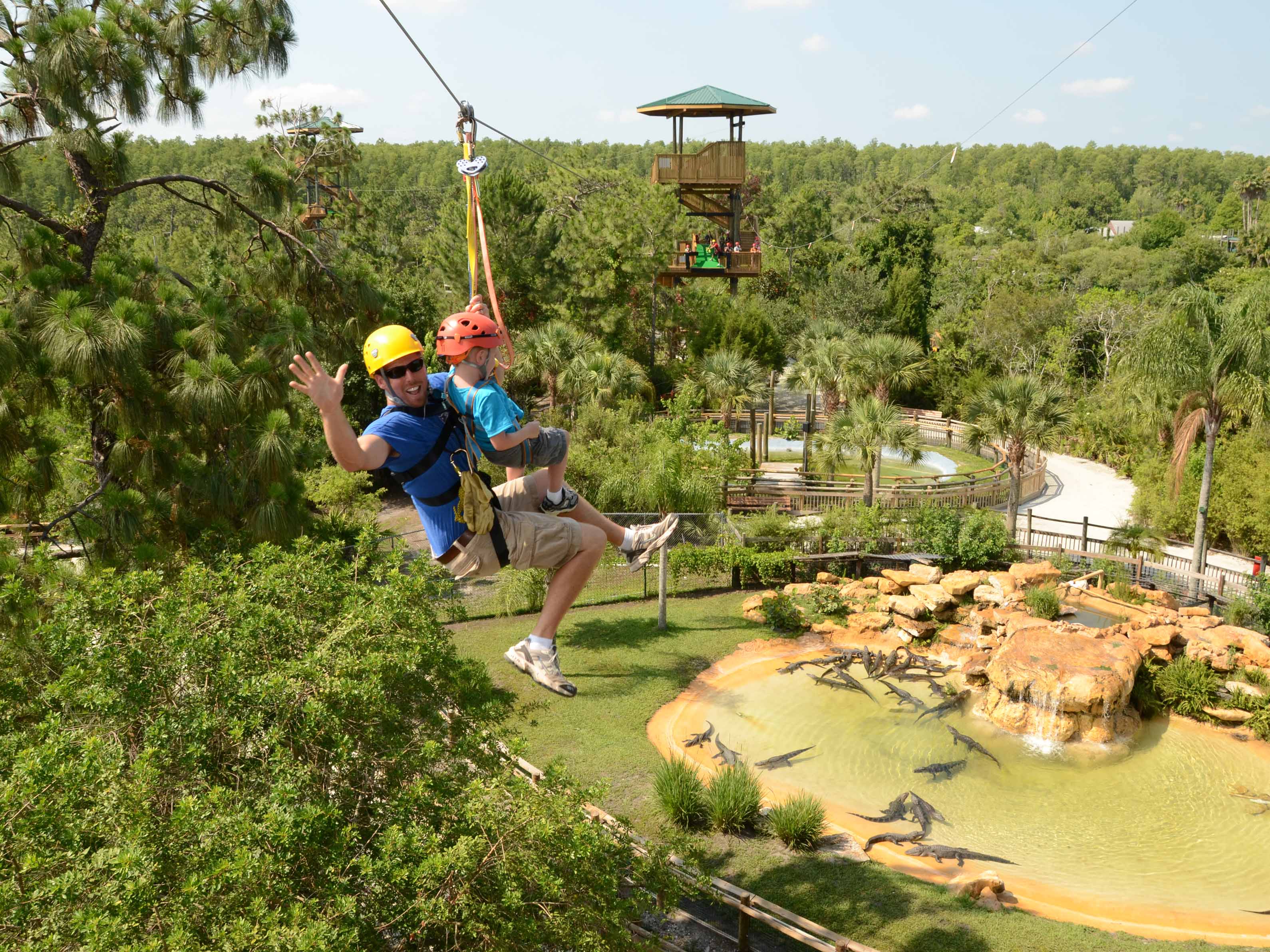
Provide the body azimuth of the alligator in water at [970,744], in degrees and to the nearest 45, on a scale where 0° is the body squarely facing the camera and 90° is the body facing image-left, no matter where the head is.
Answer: approximately 135°

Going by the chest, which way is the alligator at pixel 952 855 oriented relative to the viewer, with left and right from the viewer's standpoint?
facing to the left of the viewer

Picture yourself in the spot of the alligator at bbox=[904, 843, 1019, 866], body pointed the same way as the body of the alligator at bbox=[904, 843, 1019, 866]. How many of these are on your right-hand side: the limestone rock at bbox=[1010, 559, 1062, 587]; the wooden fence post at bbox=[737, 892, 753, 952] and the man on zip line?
1

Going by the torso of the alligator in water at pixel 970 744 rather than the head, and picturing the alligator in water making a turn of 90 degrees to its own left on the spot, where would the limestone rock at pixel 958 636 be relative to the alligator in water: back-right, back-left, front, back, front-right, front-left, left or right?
back-right

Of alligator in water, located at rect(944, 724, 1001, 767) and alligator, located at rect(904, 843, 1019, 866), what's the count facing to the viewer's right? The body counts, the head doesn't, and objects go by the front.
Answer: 0

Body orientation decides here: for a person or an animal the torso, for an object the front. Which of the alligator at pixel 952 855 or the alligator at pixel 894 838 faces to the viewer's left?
the alligator at pixel 952 855

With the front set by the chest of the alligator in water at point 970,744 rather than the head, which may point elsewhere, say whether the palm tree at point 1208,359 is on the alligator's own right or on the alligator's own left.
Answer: on the alligator's own right

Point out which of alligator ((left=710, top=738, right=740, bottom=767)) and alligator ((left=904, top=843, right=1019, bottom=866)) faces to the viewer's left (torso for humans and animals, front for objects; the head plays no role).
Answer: alligator ((left=904, top=843, right=1019, bottom=866))

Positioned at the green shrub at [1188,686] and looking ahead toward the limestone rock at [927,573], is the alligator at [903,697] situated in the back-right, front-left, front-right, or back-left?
front-left

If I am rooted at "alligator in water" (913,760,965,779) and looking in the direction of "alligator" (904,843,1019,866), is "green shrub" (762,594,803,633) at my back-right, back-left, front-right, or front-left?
back-right

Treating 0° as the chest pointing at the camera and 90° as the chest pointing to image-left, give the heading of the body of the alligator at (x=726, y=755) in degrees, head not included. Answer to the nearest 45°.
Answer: approximately 315°

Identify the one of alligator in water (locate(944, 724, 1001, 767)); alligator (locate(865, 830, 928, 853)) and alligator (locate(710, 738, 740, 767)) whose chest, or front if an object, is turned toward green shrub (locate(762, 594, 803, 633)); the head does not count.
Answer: the alligator in water
